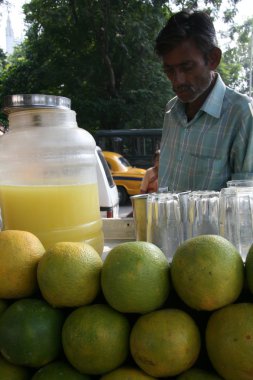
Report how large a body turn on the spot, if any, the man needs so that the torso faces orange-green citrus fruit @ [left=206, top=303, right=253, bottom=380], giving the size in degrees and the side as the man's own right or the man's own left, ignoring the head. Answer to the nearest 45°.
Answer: approximately 45° to the man's own left

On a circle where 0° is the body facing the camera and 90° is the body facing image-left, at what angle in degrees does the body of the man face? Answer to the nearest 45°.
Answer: approximately 45°

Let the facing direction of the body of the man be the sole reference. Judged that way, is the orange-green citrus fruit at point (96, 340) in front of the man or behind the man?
in front

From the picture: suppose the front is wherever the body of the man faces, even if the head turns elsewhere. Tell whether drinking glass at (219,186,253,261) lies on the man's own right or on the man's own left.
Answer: on the man's own left

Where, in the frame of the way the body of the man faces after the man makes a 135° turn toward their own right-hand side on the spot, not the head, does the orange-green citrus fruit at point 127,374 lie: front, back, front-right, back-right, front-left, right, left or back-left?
back

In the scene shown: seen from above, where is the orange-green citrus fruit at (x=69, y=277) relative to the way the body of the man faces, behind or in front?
in front

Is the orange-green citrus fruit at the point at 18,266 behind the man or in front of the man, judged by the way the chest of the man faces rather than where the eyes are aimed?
in front

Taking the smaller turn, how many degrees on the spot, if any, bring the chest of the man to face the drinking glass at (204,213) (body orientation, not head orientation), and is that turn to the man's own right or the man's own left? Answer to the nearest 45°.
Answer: approximately 45° to the man's own left

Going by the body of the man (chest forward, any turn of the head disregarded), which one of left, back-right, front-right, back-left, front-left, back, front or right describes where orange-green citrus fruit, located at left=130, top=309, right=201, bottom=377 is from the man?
front-left

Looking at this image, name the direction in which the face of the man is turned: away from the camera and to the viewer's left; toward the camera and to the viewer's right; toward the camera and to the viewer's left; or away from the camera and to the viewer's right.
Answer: toward the camera and to the viewer's left
